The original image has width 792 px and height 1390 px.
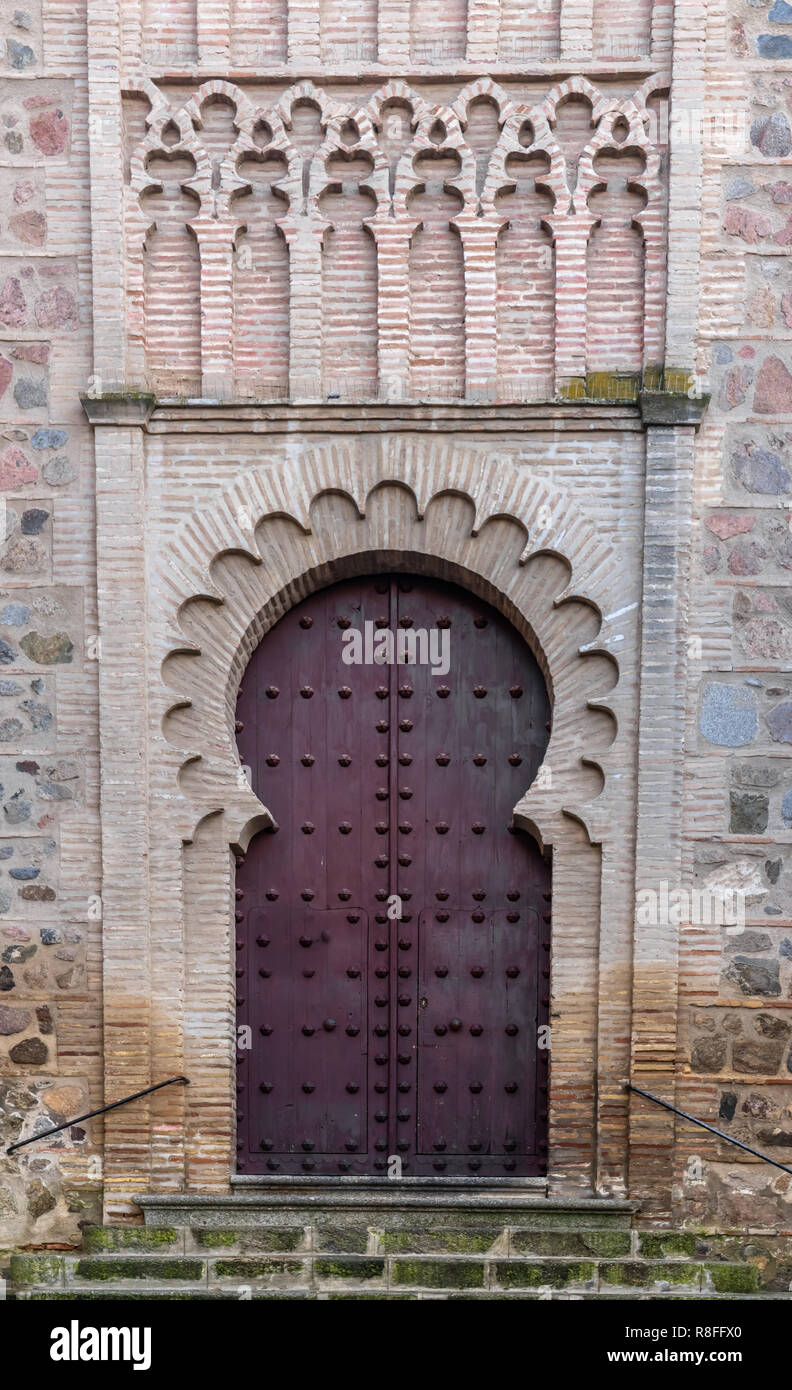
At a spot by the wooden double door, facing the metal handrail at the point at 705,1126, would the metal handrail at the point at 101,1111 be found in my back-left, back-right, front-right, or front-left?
back-right

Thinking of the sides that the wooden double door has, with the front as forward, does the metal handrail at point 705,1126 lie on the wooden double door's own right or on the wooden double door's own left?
on the wooden double door's own left

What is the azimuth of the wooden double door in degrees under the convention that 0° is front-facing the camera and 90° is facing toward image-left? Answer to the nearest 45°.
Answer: approximately 0°

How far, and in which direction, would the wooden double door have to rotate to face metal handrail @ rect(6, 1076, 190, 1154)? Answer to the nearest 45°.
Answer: approximately 90° to its right

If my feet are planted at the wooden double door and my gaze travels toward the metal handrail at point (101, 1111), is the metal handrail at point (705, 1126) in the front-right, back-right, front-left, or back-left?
back-left
